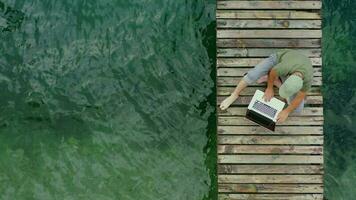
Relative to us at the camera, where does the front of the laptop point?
facing away from the viewer and to the right of the viewer

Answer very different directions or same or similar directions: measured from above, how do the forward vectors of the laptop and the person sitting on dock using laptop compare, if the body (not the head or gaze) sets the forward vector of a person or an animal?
very different directions
